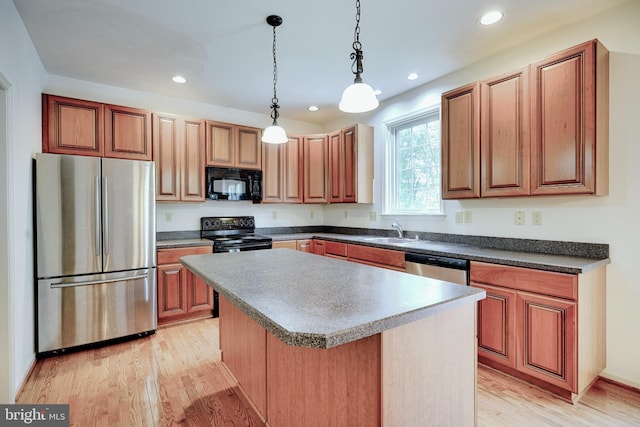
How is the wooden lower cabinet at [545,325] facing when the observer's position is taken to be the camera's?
facing the viewer and to the left of the viewer

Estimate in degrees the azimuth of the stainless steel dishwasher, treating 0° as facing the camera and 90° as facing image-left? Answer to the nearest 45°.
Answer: approximately 45°

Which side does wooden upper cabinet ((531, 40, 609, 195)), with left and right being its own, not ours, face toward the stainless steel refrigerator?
front

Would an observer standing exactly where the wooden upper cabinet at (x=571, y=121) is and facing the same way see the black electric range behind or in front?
in front

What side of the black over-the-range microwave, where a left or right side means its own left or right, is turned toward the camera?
front

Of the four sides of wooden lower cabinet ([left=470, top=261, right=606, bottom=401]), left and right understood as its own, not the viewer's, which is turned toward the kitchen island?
front

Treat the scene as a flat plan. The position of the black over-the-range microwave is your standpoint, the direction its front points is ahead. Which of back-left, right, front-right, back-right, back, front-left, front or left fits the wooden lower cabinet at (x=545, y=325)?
front-left

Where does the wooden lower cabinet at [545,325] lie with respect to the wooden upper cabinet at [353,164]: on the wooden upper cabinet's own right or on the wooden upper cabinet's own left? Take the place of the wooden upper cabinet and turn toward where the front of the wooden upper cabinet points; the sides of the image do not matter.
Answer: on the wooden upper cabinet's own left

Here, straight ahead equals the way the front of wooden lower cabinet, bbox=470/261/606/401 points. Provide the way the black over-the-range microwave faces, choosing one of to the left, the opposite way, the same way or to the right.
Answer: to the left

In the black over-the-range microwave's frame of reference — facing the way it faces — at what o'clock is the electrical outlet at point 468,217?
The electrical outlet is roughly at 10 o'clock from the black over-the-range microwave.

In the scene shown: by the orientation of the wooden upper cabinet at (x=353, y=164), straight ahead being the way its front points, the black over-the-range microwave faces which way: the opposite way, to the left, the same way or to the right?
to the left
